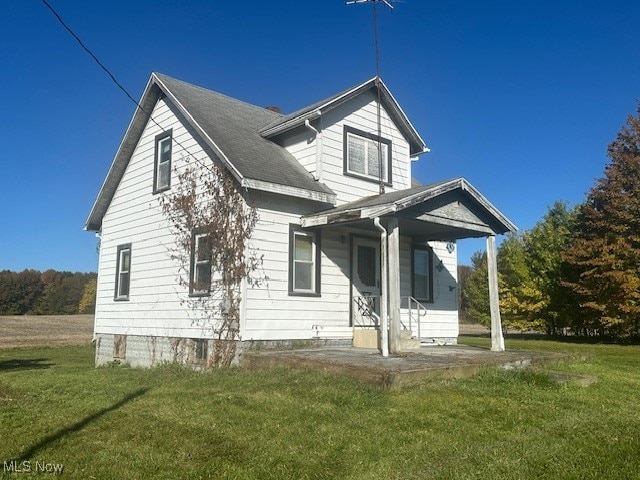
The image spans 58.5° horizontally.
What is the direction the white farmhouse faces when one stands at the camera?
facing the viewer and to the right of the viewer
